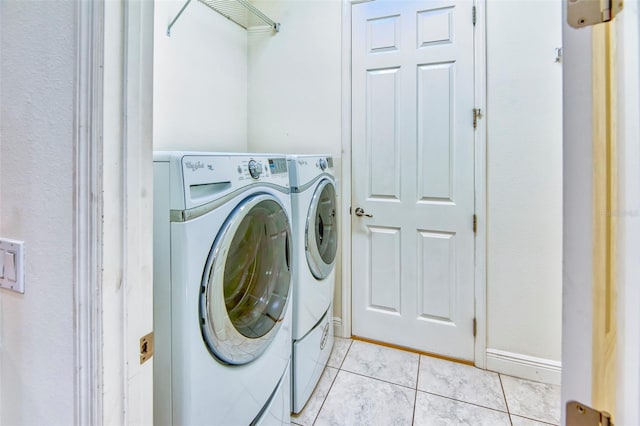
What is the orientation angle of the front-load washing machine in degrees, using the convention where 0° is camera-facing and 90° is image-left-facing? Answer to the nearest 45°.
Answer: approximately 315°

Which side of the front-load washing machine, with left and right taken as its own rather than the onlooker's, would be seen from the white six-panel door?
left

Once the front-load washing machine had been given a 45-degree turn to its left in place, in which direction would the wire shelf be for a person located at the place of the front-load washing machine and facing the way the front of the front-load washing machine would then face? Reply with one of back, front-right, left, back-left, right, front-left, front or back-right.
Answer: left
